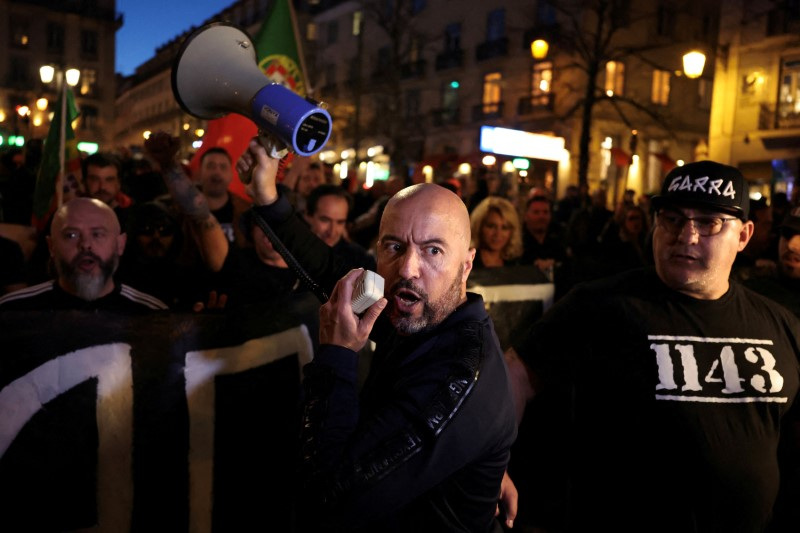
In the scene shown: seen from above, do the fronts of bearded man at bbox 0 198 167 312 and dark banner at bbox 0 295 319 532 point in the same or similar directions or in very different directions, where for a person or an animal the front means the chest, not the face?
same or similar directions

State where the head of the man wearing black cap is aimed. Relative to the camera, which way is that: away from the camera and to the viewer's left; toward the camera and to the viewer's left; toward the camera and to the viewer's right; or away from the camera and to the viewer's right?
toward the camera and to the viewer's left

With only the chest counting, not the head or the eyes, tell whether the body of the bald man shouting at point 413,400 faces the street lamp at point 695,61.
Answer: no

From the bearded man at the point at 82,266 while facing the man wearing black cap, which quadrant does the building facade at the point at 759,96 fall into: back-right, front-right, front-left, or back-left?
front-left

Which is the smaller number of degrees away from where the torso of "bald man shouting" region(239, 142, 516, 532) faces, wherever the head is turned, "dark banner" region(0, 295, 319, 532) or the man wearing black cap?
the dark banner

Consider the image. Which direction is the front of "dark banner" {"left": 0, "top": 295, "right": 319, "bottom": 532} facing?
toward the camera

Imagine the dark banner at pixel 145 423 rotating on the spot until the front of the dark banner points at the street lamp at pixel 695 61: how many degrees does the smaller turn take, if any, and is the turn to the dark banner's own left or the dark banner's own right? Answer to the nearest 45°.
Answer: approximately 135° to the dark banner's own left

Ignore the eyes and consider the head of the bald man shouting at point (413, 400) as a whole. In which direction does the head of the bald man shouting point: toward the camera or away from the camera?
toward the camera

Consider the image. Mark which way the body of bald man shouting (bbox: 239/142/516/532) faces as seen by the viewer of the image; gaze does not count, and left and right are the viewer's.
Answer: facing the viewer and to the left of the viewer

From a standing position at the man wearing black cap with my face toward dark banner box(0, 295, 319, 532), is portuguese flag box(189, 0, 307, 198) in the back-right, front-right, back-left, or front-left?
front-right

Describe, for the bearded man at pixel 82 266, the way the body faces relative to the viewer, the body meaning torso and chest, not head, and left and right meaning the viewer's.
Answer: facing the viewer

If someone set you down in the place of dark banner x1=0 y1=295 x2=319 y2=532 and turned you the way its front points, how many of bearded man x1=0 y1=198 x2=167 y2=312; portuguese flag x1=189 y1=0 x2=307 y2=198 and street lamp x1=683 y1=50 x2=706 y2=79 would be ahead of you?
0

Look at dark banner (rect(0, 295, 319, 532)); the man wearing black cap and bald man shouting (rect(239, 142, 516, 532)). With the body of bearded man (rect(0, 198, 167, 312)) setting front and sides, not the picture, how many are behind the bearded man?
0

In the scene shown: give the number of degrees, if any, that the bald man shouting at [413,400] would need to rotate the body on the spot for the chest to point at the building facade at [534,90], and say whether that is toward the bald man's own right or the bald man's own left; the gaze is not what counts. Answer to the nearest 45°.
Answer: approximately 135° to the bald man's own right

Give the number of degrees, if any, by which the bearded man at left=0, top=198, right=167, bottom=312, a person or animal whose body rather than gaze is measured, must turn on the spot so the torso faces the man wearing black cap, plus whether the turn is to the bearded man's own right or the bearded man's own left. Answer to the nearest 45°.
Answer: approximately 45° to the bearded man's own left

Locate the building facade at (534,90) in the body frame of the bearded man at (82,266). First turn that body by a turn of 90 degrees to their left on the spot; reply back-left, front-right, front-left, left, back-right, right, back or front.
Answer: front-left

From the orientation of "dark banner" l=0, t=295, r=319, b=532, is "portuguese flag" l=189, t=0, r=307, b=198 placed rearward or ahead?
rearward

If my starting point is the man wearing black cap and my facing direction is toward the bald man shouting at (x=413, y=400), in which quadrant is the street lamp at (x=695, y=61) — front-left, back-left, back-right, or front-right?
back-right

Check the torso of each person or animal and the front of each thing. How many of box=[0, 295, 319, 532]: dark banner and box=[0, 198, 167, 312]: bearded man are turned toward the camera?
2
